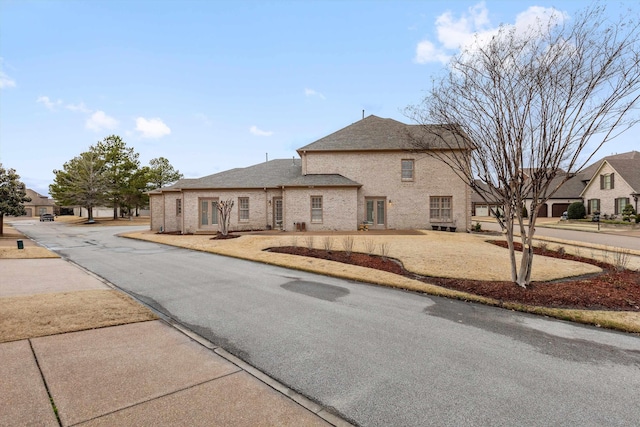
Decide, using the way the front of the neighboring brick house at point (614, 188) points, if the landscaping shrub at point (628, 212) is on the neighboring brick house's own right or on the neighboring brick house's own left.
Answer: on the neighboring brick house's own left

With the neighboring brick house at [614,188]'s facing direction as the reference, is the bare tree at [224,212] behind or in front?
in front

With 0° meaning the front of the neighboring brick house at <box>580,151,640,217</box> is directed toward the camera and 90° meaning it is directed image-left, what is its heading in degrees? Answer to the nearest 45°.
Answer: approximately 45°

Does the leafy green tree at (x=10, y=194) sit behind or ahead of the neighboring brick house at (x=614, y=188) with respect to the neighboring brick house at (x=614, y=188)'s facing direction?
ahead

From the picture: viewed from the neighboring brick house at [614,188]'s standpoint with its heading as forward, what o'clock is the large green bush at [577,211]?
The large green bush is roughly at 2 o'clock from the neighboring brick house.

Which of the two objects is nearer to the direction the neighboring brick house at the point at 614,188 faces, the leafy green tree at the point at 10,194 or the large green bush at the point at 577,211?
the leafy green tree
